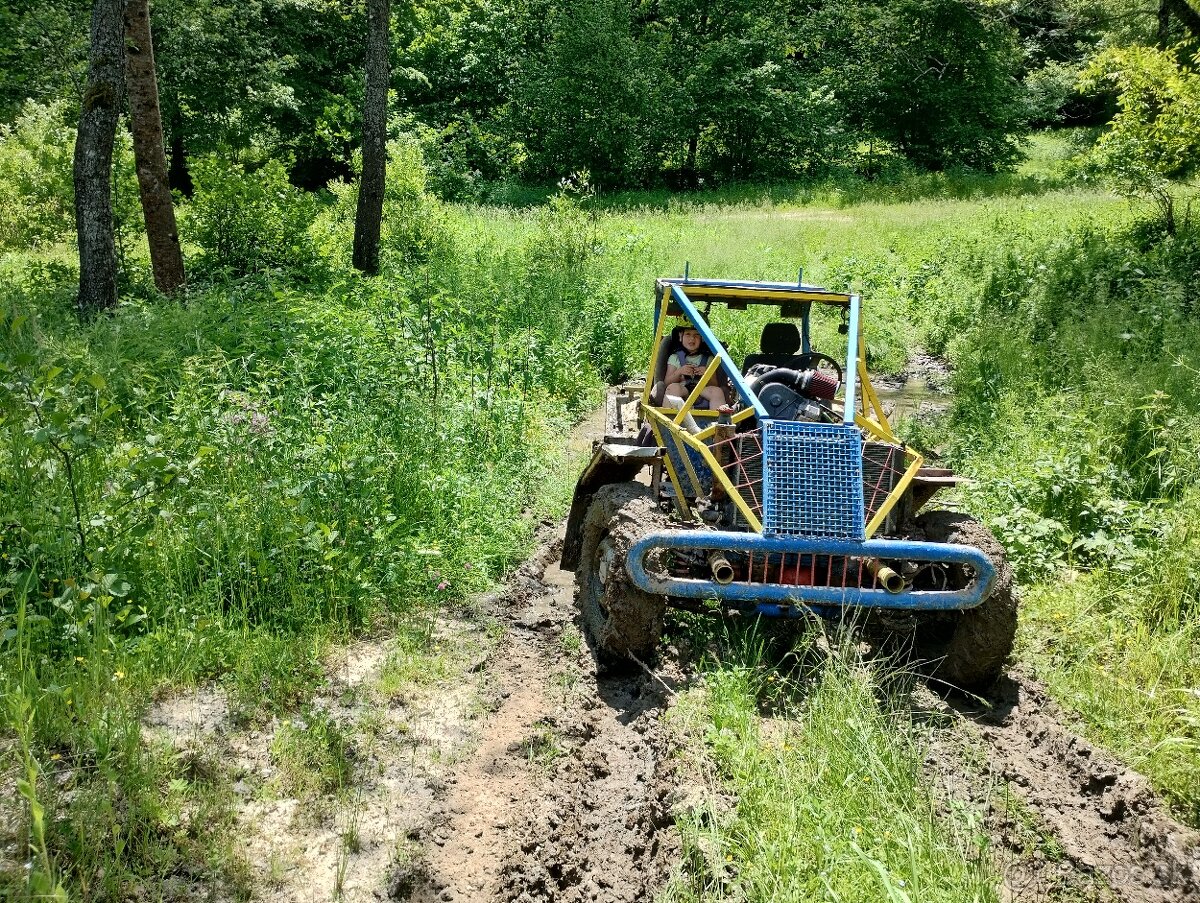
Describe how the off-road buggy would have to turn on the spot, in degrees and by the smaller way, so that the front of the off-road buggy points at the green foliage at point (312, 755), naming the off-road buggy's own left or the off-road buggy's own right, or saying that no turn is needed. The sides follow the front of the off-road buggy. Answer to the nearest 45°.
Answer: approximately 45° to the off-road buggy's own right

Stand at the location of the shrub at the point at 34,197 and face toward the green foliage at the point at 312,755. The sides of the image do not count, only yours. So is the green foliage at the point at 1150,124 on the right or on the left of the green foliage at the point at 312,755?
left

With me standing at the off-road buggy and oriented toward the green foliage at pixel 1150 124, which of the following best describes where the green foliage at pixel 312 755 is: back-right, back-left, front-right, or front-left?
back-left

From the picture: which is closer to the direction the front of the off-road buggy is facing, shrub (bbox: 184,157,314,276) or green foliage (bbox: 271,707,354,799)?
the green foliage

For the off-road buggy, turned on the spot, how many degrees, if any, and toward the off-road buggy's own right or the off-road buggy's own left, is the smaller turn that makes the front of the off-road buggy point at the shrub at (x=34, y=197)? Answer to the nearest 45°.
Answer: approximately 135° to the off-road buggy's own right

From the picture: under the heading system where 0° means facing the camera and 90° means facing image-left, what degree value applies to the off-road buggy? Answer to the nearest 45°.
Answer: approximately 0°
